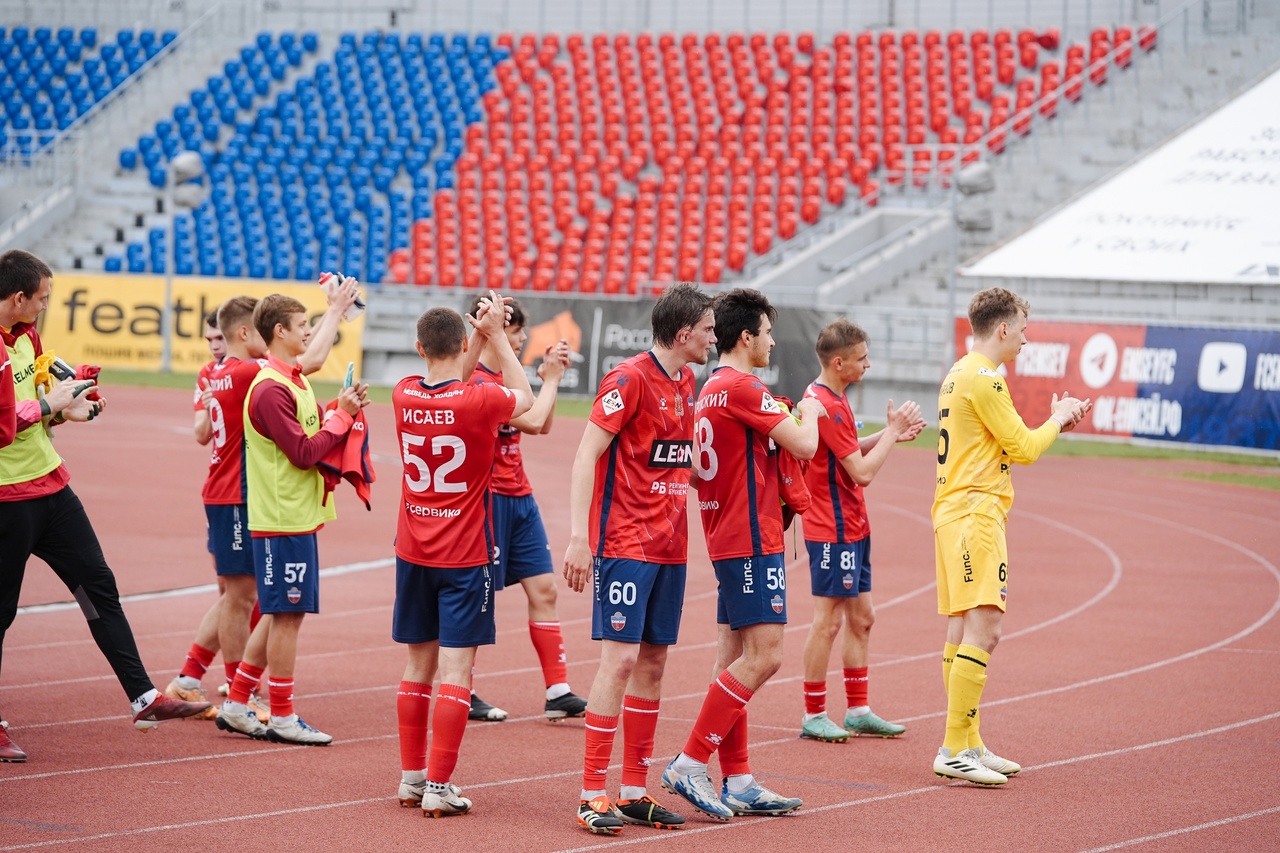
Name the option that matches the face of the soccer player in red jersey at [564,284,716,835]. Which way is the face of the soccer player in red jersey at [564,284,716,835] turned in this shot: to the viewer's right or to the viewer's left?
to the viewer's right

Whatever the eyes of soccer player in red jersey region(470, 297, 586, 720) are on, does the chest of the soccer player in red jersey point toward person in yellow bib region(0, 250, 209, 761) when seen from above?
no

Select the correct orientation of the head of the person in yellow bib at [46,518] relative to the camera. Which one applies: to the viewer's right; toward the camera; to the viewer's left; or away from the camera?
to the viewer's right

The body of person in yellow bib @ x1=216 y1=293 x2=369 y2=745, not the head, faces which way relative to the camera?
to the viewer's right

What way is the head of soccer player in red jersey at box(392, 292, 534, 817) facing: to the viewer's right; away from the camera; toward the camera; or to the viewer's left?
away from the camera

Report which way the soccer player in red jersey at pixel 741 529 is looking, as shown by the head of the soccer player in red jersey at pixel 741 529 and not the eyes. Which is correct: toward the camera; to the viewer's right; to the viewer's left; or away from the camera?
to the viewer's right

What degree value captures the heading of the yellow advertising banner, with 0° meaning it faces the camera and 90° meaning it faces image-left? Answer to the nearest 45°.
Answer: approximately 0°

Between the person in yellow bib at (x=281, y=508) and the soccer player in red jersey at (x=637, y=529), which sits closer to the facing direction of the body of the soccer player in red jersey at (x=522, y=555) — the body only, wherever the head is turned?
the soccer player in red jersey

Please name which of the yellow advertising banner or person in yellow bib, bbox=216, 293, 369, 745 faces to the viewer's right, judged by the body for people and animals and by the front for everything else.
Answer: the person in yellow bib

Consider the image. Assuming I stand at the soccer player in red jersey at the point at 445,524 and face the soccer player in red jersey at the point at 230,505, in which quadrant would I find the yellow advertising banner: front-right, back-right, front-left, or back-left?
front-right

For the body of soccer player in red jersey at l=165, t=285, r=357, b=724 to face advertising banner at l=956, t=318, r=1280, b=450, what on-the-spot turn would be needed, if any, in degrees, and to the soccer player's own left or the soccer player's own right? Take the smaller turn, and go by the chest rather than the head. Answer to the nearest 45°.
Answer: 0° — they already face it

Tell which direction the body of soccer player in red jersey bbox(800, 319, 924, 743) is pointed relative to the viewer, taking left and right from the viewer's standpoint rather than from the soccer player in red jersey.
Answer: facing to the right of the viewer

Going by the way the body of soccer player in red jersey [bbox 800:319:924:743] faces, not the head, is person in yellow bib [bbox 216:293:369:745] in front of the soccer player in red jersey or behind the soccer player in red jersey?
behind
